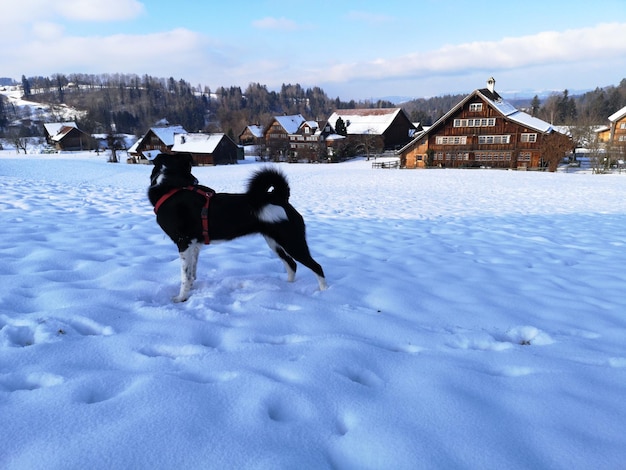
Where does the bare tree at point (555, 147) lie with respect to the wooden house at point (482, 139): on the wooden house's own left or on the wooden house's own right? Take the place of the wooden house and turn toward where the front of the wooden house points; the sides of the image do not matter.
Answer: on the wooden house's own left

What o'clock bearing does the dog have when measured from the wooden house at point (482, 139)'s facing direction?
The dog is roughly at 12 o'clock from the wooden house.

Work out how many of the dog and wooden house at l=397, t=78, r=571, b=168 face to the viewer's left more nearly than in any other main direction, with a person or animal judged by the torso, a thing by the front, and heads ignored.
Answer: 1

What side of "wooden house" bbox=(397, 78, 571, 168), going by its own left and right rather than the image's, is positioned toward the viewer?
front

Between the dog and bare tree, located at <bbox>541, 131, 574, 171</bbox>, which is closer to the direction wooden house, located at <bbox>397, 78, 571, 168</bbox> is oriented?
the dog

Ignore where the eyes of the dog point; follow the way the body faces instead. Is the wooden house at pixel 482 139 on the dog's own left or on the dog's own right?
on the dog's own right
